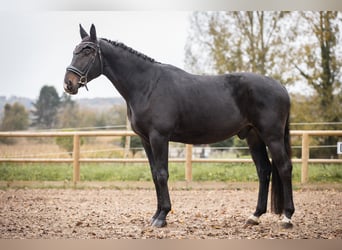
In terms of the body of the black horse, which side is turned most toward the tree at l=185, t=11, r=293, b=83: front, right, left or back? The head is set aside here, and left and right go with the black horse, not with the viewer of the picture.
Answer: right

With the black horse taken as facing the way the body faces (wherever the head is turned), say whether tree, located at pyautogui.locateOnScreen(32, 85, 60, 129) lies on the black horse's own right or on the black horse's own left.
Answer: on the black horse's own right

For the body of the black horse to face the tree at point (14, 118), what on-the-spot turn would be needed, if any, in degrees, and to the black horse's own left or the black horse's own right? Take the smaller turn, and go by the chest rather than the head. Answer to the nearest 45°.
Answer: approximately 45° to the black horse's own right

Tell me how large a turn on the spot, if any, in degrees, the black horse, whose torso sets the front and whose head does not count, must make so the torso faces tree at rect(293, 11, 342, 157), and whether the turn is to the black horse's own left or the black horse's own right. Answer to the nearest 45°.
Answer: approximately 135° to the black horse's own right

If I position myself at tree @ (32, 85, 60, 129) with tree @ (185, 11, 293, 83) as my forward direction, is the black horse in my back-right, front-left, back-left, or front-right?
front-right

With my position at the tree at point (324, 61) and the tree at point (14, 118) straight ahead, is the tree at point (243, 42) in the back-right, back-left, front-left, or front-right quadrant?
front-right

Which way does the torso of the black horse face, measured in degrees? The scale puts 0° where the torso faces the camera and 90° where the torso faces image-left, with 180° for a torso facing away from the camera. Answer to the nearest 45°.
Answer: approximately 90°
